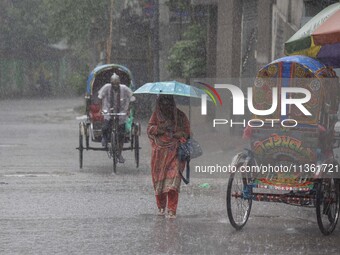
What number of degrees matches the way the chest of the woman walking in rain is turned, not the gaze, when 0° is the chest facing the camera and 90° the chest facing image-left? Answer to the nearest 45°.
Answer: approximately 0°

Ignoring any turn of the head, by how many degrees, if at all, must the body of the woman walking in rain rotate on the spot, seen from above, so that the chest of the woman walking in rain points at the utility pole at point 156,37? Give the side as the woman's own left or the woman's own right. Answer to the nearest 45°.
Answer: approximately 180°

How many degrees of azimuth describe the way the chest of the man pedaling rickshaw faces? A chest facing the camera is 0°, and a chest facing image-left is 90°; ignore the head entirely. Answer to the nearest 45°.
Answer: approximately 0°

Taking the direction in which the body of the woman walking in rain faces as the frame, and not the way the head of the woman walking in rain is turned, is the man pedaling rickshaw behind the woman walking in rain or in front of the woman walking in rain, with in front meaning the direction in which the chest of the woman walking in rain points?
behind

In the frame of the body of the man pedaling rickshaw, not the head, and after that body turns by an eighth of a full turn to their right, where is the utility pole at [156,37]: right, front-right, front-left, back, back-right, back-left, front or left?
back-right

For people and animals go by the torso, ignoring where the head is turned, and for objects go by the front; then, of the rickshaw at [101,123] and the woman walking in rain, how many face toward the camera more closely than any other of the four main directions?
2

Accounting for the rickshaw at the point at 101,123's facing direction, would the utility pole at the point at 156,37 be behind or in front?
behind

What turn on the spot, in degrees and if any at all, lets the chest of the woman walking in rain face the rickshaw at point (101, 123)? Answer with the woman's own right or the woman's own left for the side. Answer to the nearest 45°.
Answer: approximately 180°

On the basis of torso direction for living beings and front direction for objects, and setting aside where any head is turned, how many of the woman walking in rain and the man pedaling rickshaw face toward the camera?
2
